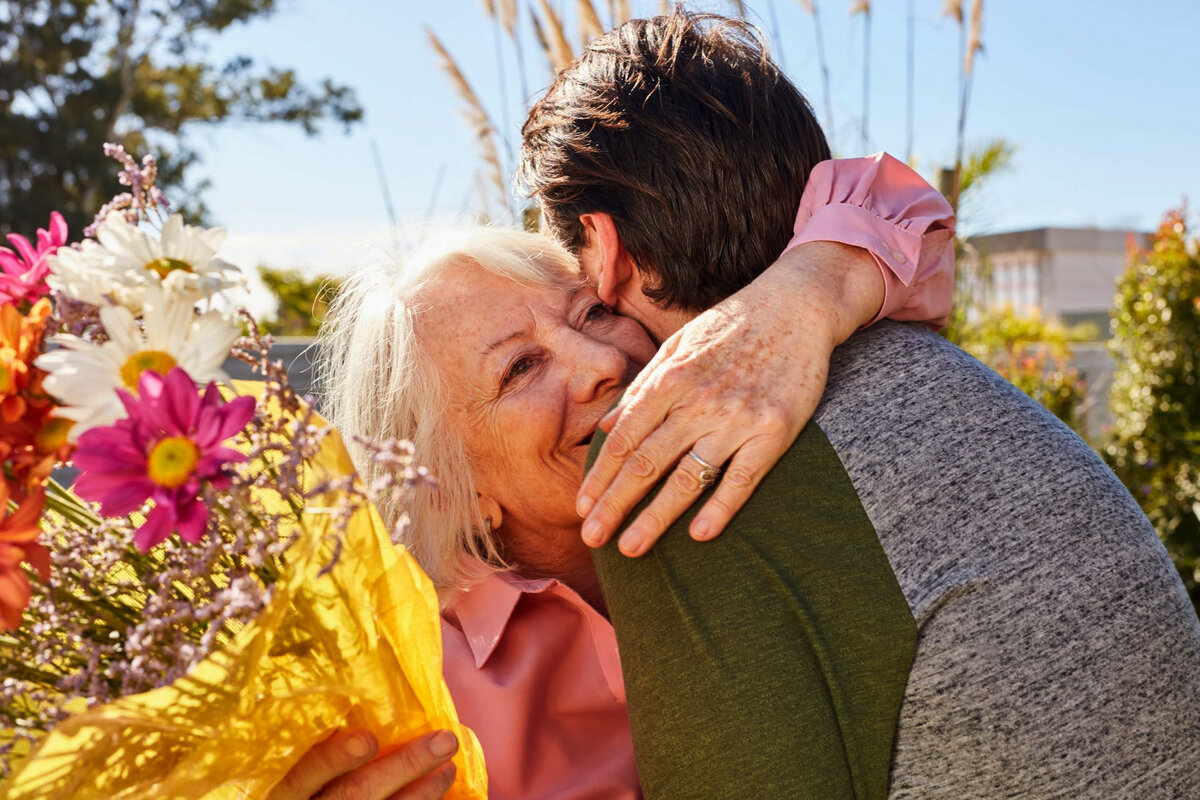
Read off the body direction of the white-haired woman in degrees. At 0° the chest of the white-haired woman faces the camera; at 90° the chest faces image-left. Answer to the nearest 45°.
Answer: approximately 315°

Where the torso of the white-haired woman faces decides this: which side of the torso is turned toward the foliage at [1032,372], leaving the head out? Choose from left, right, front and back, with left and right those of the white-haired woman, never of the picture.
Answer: left

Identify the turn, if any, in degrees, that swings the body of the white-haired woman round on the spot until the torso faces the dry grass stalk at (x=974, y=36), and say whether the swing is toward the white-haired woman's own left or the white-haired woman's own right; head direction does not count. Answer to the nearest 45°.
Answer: approximately 90° to the white-haired woman's own left

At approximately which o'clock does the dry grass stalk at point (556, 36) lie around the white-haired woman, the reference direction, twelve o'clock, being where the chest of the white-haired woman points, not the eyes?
The dry grass stalk is roughly at 8 o'clock from the white-haired woman.

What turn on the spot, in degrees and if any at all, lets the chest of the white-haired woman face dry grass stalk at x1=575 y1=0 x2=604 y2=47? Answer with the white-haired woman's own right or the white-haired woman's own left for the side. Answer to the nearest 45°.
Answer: approximately 135° to the white-haired woman's own left

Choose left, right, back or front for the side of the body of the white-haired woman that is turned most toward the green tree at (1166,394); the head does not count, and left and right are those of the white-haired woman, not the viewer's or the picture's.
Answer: left

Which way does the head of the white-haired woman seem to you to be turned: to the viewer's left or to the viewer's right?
to the viewer's right

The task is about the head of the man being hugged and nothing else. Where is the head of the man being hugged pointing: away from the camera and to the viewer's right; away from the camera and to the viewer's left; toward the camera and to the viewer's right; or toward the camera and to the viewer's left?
away from the camera and to the viewer's left
